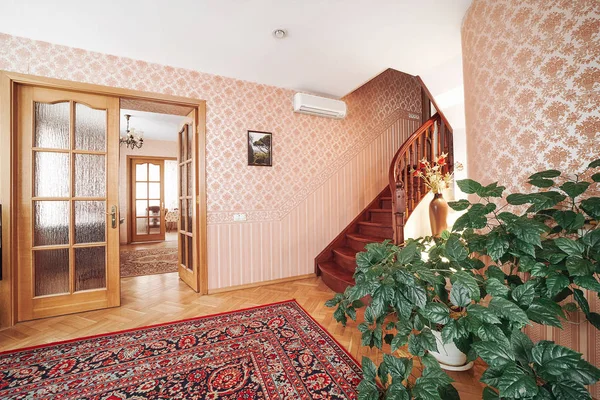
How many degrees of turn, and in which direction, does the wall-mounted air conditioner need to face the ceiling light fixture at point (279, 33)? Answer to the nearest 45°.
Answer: approximately 45° to its right

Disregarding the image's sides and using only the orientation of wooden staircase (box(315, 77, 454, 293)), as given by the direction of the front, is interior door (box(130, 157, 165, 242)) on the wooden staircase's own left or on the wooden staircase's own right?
on the wooden staircase's own right

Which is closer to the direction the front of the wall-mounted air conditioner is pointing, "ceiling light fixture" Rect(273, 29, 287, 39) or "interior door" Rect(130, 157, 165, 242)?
the ceiling light fixture

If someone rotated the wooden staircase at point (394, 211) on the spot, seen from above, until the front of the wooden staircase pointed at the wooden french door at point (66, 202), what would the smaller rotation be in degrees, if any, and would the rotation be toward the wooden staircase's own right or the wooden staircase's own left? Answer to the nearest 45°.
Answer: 0° — it already faces it

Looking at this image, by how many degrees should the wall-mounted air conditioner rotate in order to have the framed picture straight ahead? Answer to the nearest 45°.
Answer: approximately 135° to its right

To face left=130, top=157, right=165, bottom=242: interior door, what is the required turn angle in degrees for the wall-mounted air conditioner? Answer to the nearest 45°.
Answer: approximately 180°

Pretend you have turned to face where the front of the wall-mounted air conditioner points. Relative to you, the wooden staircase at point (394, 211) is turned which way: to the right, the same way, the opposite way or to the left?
to the right

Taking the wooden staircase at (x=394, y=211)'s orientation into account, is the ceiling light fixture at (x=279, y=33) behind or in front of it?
in front

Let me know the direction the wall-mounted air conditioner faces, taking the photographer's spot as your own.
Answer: facing the viewer and to the right of the viewer

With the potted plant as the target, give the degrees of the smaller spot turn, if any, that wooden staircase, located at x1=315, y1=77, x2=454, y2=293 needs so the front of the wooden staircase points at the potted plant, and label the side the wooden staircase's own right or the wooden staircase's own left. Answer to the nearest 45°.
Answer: approximately 45° to the wooden staircase's own left

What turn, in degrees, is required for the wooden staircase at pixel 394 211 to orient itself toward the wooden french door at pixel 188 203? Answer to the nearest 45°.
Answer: approximately 45° to its right

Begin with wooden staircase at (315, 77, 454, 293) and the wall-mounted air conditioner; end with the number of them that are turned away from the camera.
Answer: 0

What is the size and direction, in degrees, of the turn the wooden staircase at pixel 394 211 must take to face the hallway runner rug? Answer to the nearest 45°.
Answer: approximately 45° to its right

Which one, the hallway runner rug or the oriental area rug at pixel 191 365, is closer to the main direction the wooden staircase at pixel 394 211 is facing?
the oriental area rug

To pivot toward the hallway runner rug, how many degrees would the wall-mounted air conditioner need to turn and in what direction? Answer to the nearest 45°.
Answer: approximately 135° to its right

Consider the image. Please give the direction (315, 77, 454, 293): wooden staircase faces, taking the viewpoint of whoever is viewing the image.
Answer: facing the viewer and to the left of the viewer

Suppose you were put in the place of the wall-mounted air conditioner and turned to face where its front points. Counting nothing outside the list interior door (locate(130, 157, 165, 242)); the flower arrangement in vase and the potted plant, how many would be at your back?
1
